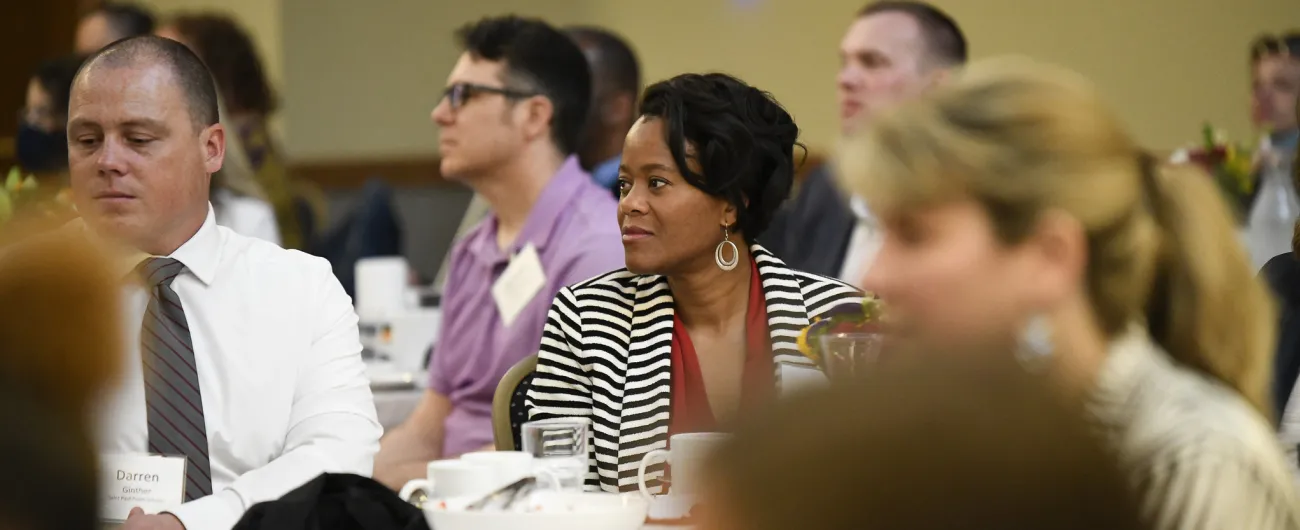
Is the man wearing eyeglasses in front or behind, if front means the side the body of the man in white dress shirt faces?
behind

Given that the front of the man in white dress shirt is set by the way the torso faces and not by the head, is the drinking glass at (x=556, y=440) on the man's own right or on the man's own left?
on the man's own left

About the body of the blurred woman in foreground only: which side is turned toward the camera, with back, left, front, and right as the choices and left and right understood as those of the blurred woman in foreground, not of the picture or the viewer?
left

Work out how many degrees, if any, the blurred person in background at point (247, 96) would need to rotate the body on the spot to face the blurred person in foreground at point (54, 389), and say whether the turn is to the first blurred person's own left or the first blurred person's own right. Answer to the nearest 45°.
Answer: approximately 90° to the first blurred person's own left

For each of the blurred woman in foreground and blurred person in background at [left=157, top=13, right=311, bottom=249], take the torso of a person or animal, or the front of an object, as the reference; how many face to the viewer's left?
2

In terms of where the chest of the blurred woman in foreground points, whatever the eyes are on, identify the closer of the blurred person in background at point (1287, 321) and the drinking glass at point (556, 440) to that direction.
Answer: the drinking glass

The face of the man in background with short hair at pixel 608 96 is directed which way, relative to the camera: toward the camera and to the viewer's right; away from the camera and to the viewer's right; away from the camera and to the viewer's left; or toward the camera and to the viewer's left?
away from the camera and to the viewer's left

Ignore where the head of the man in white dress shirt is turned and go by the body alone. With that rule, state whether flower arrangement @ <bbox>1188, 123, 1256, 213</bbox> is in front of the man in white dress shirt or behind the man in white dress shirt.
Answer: behind

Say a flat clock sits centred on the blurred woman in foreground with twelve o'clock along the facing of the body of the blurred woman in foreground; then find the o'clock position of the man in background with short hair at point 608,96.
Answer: The man in background with short hair is roughly at 2 o'clock from the blurred woman in foreground.
